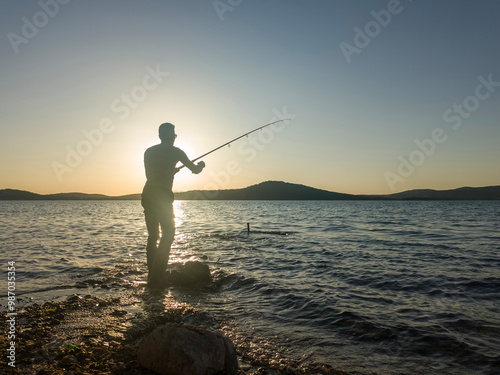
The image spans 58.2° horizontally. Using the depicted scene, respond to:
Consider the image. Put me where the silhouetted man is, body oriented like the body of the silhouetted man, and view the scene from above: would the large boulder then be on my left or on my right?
on my right

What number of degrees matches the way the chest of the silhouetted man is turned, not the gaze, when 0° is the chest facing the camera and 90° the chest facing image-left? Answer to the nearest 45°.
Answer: approximately 225°
